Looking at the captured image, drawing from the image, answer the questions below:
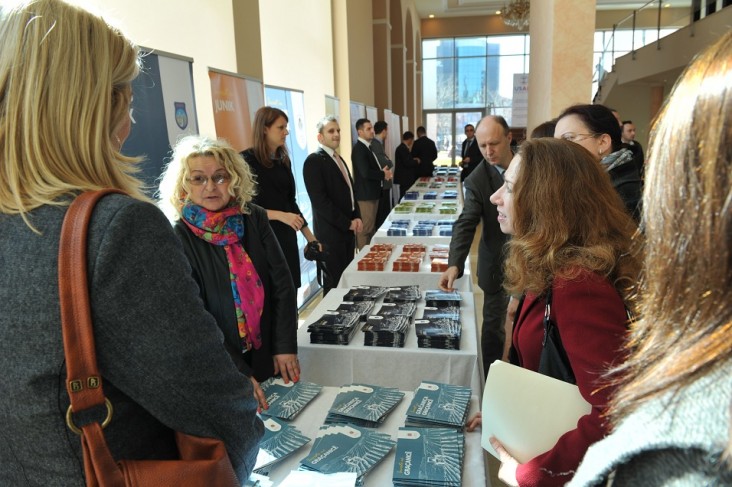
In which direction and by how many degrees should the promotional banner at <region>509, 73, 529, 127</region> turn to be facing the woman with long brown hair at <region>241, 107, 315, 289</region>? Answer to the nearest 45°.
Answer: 0° — it already faces them

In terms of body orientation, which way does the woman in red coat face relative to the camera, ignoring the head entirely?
to the viewer's left

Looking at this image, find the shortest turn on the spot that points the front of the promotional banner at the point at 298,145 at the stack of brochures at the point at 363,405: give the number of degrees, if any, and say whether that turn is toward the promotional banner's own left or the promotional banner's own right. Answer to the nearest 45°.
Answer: approximately 45° to the promotional banner's own right

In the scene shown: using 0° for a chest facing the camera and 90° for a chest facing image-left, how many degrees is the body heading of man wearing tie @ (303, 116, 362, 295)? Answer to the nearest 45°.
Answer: approximately 315°

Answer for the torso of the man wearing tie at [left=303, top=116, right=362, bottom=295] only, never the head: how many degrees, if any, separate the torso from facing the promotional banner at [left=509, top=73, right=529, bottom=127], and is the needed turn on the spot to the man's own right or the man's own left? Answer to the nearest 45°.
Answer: approximately 90° to the man's own left

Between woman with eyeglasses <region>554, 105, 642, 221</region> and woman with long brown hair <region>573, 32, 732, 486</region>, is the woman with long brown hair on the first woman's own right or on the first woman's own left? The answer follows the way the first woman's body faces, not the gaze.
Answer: on the first woman's own left

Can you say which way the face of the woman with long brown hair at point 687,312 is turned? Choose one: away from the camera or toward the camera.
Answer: away from the camera

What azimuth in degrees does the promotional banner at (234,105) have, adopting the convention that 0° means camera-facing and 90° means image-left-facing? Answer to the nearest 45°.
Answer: approximately 315°

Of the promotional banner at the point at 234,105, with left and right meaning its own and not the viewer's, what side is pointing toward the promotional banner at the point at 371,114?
left

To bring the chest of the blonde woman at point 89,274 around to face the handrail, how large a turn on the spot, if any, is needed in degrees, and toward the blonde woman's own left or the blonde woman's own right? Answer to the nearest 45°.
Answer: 0° — they already face it

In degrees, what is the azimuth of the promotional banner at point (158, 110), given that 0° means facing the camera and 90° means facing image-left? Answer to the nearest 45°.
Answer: approximately 315°

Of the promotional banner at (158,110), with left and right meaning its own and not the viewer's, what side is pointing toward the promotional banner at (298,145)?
left
